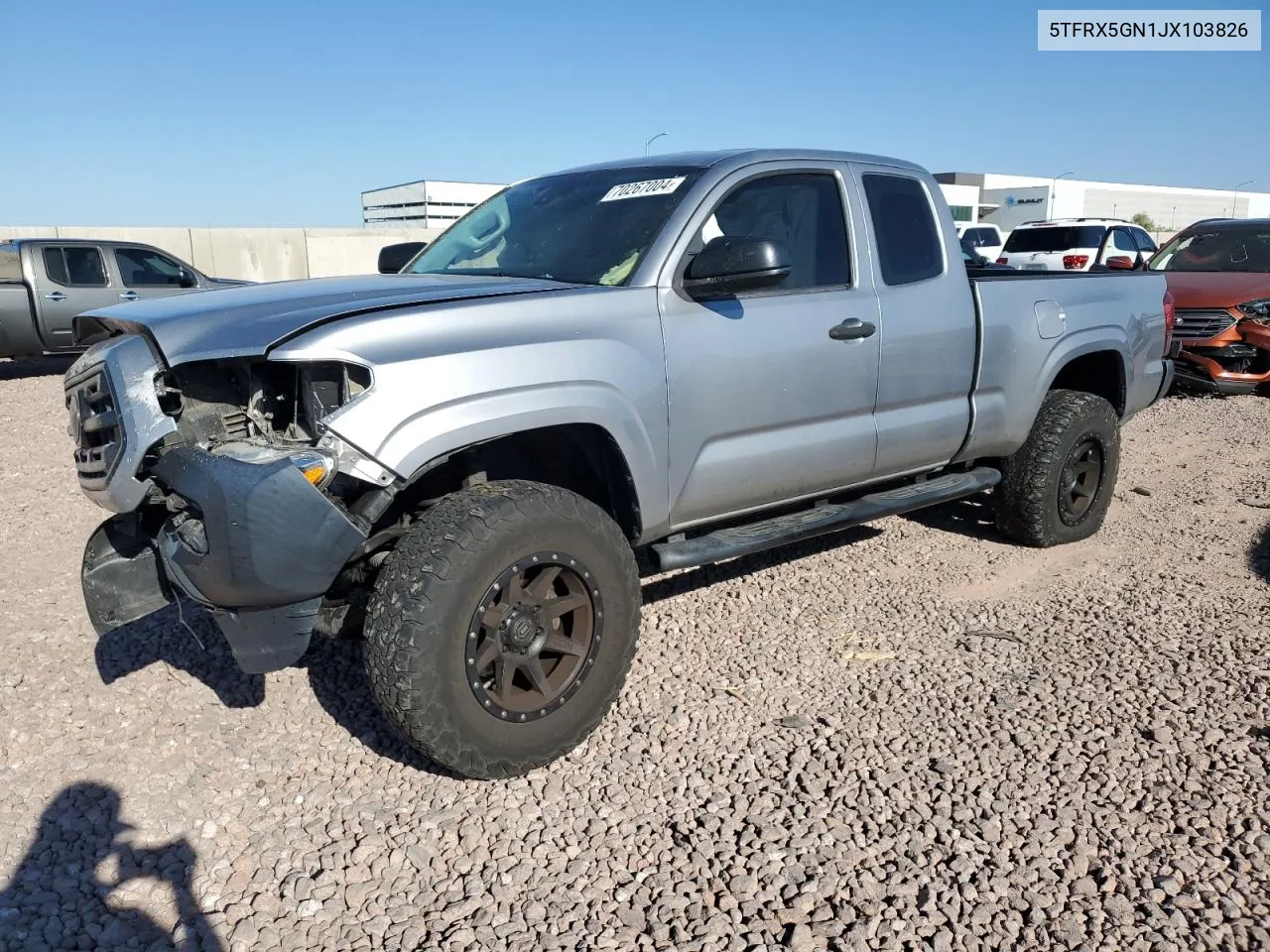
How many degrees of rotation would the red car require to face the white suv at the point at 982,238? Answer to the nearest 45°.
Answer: approximately 135° to its right

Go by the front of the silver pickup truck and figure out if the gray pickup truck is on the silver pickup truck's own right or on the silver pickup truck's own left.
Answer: on the silver pickup truck's own right

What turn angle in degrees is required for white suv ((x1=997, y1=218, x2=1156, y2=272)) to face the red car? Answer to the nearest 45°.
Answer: approximately 135° to its right

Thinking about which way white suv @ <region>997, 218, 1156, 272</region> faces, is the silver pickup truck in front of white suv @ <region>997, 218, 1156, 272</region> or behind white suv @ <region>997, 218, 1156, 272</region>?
behind

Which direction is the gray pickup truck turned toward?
to the viewer's right

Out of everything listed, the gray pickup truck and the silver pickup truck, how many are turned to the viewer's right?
1

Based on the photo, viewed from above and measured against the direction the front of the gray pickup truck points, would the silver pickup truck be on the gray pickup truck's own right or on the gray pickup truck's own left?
on the gray pickup truck's own right

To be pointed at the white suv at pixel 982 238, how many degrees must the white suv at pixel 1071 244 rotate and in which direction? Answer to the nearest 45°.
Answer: approximately 45° to its left

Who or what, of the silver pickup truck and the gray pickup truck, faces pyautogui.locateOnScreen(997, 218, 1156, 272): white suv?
the gray pickup truck

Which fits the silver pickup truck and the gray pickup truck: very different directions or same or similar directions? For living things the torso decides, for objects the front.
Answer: very different directions

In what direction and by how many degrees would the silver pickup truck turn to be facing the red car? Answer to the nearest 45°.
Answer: approximately 180°

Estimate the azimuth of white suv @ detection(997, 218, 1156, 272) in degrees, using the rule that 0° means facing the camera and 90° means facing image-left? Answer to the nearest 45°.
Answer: approximately 225°

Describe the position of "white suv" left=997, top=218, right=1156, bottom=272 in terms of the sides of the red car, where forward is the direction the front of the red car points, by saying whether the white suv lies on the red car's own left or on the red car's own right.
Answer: on the red car's own right
